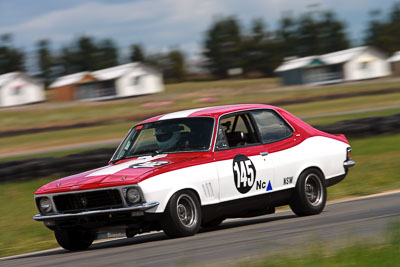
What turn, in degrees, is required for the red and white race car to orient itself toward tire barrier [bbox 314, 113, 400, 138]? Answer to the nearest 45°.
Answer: approximately 180°

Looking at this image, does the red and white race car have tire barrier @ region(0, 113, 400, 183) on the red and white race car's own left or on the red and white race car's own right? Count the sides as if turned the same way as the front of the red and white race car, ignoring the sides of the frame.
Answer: on the red and white race car's own right

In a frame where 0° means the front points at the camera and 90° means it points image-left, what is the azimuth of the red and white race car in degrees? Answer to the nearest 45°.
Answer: approximately 45°
